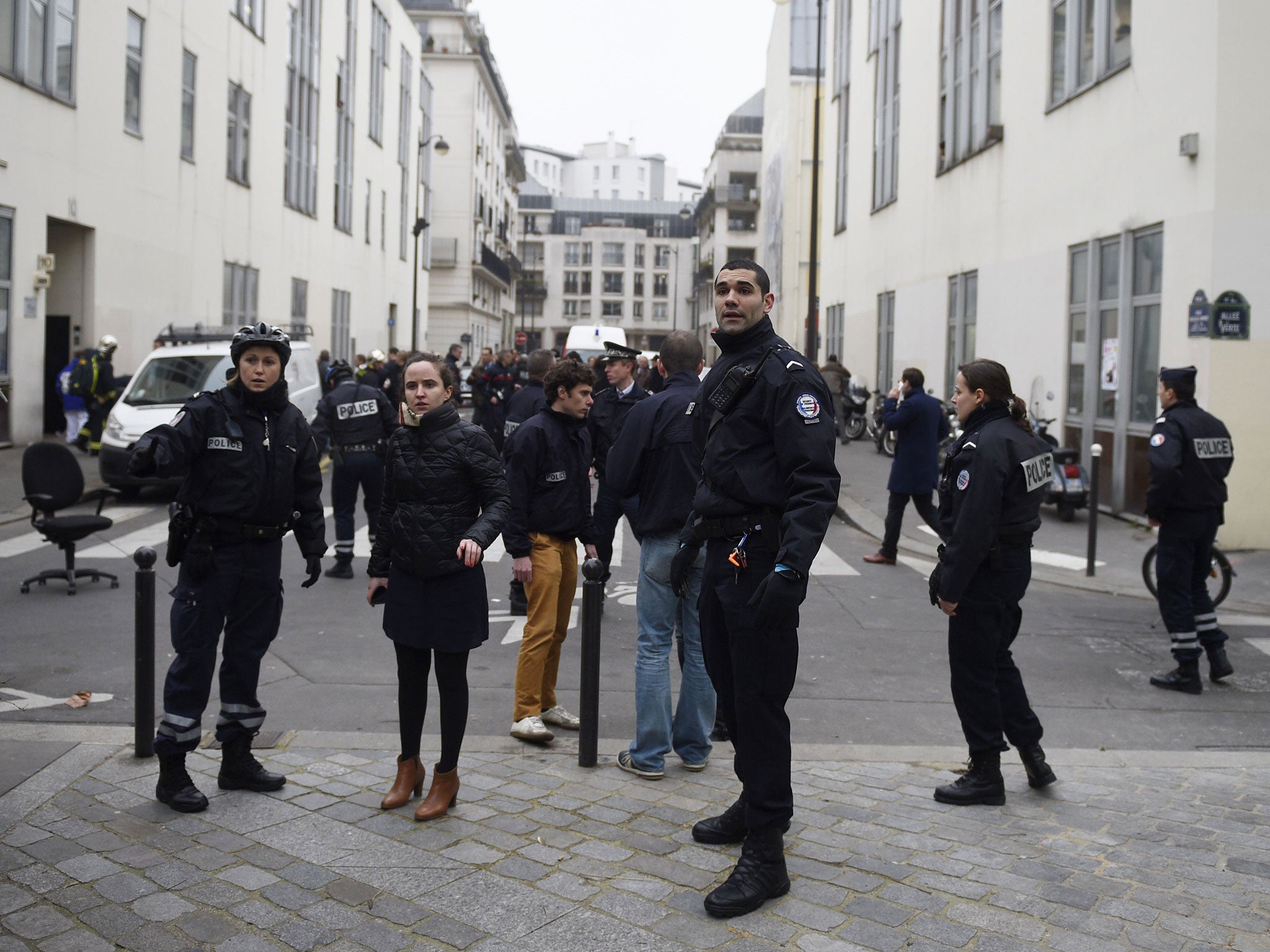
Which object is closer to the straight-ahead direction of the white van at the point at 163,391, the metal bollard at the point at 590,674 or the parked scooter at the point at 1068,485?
the metal bollard

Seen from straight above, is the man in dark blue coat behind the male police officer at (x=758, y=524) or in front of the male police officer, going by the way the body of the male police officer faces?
behind

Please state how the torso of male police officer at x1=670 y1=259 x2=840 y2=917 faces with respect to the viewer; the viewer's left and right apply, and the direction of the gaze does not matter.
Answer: facing the viewer and to the left of the viewer

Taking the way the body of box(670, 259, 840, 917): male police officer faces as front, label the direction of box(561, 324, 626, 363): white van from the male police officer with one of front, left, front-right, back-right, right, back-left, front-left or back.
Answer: back-right

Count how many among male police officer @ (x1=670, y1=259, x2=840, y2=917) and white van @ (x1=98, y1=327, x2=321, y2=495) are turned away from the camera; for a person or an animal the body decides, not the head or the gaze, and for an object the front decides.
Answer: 0

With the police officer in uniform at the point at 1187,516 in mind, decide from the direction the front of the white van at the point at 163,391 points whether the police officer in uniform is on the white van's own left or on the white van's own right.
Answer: on the white van's own left

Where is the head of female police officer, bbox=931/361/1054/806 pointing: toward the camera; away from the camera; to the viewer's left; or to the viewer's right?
to the viewer's left

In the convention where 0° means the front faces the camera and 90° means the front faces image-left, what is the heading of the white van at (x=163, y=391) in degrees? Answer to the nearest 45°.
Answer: approximately 45°

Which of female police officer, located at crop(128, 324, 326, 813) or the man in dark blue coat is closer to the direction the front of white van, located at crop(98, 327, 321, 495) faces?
the female police officer

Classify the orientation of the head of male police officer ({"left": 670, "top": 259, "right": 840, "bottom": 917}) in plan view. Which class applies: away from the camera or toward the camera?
toward the camera

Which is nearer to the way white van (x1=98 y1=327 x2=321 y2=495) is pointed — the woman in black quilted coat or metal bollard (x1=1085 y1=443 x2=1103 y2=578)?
the woman in black quilted coat

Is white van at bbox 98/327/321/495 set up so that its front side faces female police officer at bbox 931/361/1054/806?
no

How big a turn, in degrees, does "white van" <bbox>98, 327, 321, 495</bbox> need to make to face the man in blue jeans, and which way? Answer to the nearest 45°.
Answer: approximately 45° to its left

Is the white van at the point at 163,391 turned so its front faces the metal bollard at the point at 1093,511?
no

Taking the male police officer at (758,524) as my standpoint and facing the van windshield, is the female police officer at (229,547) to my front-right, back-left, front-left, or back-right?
front-left

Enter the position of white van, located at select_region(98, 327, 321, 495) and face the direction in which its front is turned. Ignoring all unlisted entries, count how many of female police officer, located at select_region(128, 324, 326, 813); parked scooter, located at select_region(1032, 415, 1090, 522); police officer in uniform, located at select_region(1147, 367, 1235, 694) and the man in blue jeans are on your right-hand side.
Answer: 0

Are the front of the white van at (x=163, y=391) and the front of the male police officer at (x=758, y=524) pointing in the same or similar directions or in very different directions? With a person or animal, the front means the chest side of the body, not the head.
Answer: same or similar directions

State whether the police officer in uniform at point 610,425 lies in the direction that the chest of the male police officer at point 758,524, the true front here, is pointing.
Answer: no

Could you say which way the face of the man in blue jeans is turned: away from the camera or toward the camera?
away from the camera
